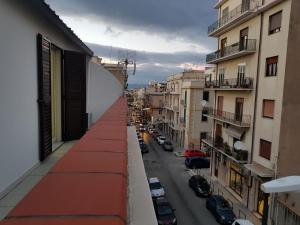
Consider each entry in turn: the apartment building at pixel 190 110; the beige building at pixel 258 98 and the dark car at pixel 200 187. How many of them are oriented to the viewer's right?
0

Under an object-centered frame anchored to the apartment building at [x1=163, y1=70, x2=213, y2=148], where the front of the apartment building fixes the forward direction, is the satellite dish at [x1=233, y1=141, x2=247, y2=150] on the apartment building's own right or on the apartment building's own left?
on the apartment building's own left

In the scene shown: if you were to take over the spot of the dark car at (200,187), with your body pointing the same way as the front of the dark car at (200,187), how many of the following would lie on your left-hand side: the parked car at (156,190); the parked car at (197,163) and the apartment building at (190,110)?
1

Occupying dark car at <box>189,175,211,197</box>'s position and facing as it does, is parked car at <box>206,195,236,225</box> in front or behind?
behind

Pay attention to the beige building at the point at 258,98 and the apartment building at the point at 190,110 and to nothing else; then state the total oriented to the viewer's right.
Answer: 0

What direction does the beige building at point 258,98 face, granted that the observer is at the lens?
facing the viewer and to the left of the viewer

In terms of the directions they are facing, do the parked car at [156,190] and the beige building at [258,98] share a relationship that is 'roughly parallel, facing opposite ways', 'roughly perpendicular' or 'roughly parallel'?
roughly perpendicular

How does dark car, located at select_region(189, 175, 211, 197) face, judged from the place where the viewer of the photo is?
facing away from the viewer and to the left of the viewer
